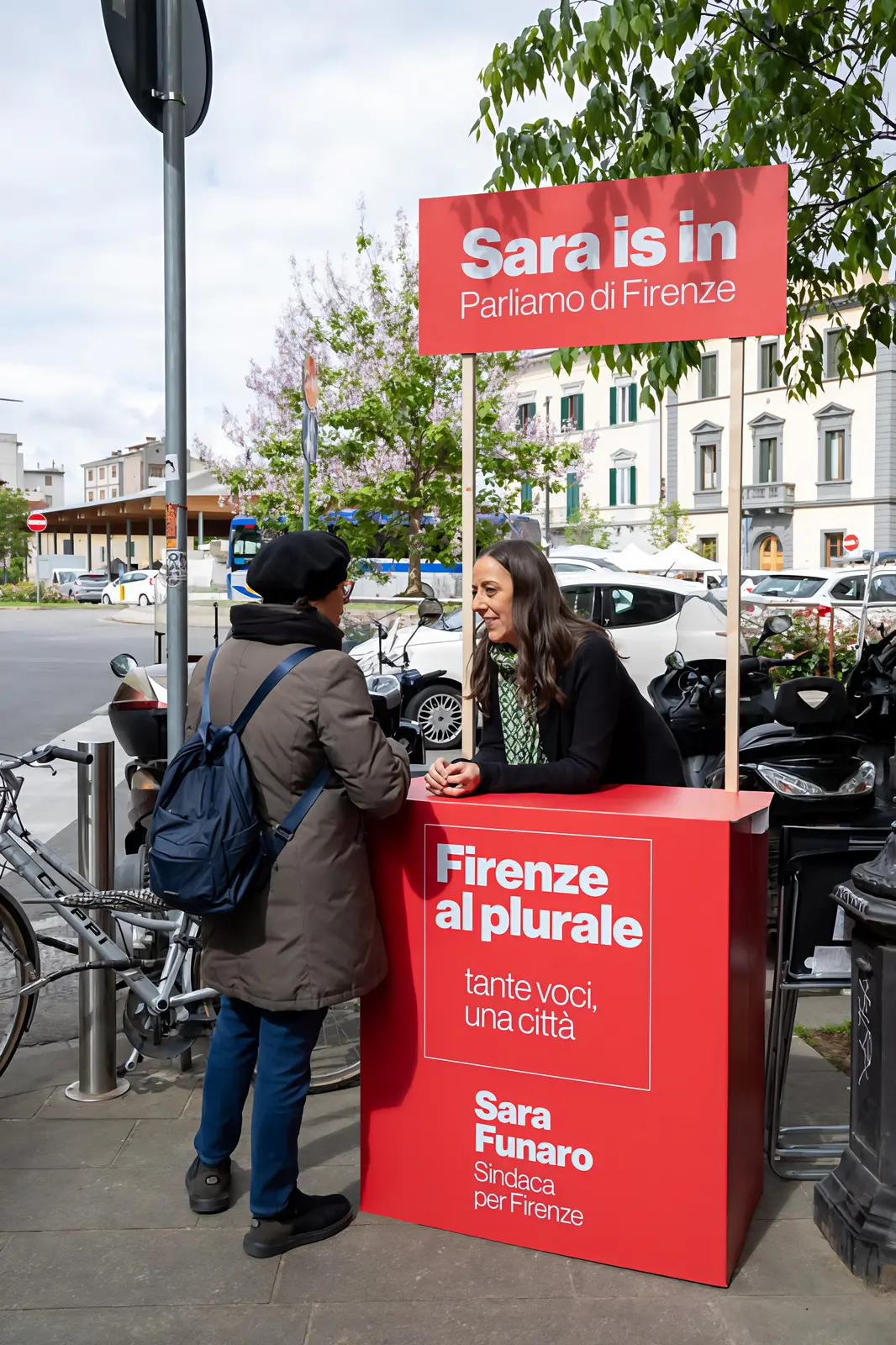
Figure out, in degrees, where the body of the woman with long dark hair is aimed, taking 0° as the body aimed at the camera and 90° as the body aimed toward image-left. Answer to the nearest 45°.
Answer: approximately 45°

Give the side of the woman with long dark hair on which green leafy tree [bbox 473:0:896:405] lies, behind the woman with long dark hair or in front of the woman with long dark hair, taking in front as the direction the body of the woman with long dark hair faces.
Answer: behind

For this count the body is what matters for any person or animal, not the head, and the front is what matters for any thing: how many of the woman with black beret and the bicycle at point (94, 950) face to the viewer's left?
1

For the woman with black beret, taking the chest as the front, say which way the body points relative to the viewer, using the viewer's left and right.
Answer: facing away from the viewer and to the right of the viewer

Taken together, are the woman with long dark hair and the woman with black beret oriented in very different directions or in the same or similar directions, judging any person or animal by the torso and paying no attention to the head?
very different directions

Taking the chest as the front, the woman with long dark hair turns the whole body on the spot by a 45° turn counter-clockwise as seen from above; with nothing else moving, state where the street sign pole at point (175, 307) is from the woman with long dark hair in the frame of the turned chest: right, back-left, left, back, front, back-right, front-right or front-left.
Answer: back-right

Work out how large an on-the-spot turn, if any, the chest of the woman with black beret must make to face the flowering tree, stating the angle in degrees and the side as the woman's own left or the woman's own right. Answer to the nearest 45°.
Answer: approximately 45° to the woman's own left

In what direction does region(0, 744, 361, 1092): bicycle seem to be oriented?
to the viewer's left

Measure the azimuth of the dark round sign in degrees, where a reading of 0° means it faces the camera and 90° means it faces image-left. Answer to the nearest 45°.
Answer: approximately 135°

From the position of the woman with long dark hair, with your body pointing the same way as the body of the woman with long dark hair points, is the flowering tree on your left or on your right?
on your right

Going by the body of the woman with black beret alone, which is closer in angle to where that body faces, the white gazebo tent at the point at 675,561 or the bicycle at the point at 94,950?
the white gazebo tent

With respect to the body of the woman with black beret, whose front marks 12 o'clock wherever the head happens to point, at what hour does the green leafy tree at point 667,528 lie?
The green leafy tree is roughly at 11 o'clock from the woman with black beret.
